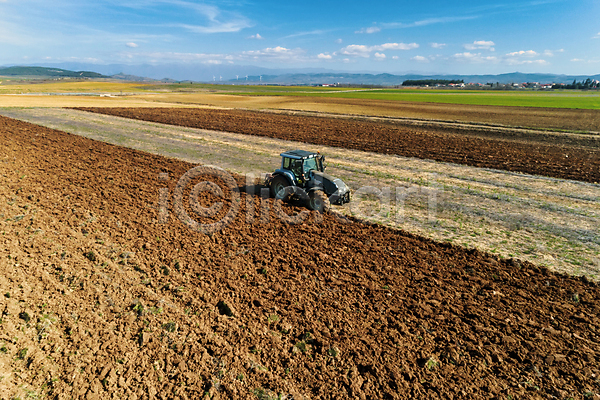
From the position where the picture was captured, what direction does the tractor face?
facing the viewer and to the right of the viewer
